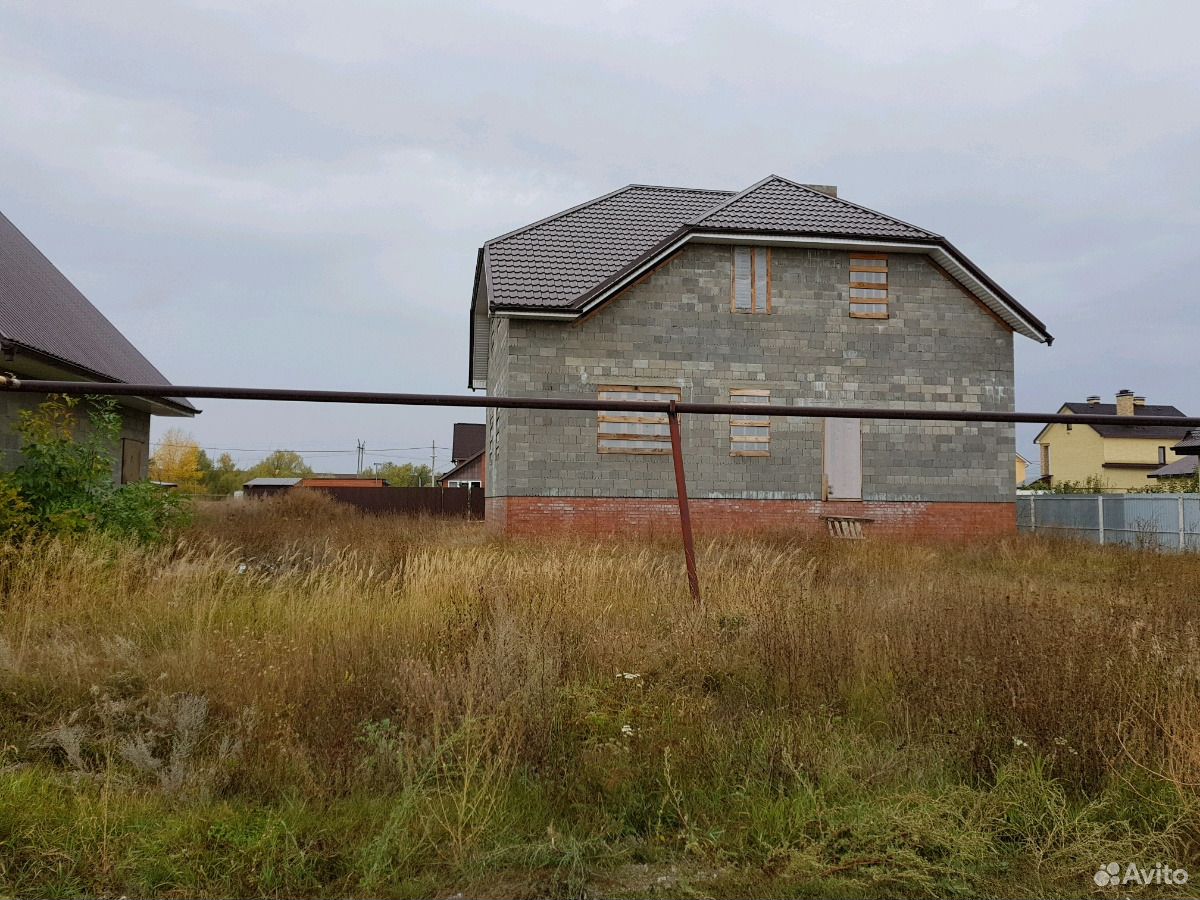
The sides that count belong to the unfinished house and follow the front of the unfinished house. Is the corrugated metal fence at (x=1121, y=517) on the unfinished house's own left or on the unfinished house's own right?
on the unfinished house's own left

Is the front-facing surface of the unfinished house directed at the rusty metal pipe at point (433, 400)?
yes

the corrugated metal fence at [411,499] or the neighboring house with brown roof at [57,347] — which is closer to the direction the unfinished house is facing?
the neighboring house with brown roof

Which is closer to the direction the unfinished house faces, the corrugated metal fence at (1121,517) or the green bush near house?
the green bush near house

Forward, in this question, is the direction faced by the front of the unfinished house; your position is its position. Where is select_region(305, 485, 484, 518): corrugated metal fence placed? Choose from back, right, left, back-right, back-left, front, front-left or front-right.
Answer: back-right

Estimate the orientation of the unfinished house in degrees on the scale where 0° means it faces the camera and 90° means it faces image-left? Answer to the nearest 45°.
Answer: approximately 0°

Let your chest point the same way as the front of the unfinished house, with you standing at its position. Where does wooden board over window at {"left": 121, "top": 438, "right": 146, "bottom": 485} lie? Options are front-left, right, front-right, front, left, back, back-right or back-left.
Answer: right

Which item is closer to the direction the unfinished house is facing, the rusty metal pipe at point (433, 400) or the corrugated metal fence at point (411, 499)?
the rusty metal pipe

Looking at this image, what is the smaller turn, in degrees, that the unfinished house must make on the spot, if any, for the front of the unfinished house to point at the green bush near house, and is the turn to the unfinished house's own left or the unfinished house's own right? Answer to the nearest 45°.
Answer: approximately 45° to the unfinished house's own right

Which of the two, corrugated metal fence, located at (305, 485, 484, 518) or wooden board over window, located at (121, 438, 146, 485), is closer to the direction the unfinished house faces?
the wooden board over window

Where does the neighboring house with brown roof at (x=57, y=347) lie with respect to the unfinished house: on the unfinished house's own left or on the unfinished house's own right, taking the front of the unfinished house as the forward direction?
on the unfinished house's own right

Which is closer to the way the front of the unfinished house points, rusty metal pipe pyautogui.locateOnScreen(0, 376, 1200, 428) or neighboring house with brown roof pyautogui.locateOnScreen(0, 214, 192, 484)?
the rusty metal pipe
